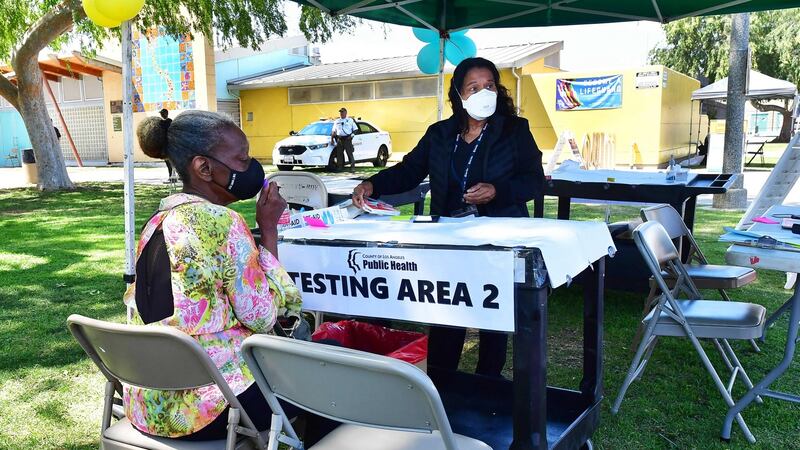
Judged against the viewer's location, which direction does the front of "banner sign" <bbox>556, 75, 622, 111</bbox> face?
facing the viewer

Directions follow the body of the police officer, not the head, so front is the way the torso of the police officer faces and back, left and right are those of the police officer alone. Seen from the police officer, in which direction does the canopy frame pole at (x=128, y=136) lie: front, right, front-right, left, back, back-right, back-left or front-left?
front

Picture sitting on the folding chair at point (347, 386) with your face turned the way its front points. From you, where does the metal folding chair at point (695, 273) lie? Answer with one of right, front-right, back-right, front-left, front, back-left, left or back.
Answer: front

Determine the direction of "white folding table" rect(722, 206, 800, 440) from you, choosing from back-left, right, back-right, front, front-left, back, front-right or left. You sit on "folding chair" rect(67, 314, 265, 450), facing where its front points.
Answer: front-right

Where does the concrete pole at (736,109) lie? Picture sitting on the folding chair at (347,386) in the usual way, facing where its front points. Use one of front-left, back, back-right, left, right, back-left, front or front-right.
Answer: front

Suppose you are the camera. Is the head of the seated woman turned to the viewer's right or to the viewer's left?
to the viewer's right

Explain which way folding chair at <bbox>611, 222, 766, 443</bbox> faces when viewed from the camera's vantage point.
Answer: facing to the right of the viewer

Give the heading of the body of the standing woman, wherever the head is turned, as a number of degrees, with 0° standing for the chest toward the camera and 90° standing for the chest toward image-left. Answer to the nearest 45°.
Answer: approximately 0°

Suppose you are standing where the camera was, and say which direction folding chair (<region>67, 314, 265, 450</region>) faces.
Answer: facing away from the viewer and to the right of the viewer

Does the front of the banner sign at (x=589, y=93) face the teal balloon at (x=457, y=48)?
yes

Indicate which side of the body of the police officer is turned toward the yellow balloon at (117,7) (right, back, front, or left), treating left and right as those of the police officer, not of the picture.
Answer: front

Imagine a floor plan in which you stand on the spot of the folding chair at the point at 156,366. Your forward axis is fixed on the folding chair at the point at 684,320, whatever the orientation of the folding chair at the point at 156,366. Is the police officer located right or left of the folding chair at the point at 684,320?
left

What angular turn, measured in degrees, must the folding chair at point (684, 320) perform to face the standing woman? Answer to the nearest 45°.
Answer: approximately 180°

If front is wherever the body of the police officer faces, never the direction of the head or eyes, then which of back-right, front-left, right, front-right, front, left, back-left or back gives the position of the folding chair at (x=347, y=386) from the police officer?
front

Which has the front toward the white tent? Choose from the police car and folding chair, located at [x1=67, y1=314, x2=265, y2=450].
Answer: the folding chair

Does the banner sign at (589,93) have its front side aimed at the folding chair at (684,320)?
yes

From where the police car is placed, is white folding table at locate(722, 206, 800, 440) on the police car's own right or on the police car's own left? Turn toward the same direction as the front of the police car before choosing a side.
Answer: on the police car's own left

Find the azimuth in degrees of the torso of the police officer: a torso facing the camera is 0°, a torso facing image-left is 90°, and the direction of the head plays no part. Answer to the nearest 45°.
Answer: approximately 0°
